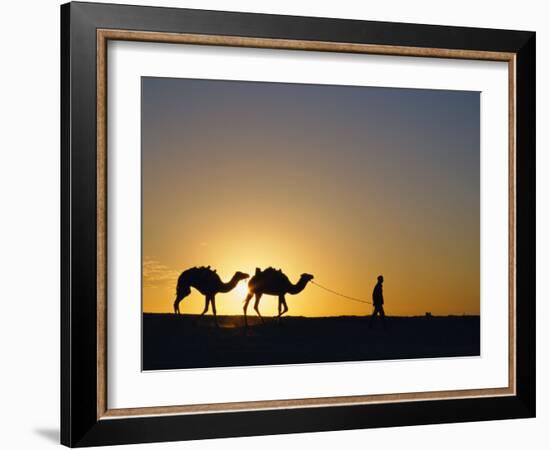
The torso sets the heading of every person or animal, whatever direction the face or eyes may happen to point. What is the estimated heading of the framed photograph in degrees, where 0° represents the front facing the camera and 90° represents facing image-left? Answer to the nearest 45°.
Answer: approximately 315°
